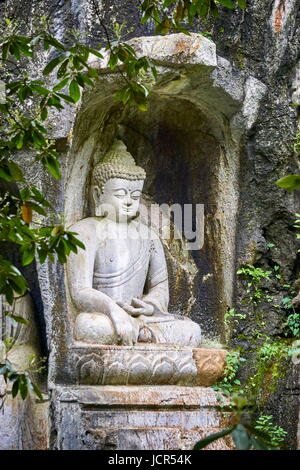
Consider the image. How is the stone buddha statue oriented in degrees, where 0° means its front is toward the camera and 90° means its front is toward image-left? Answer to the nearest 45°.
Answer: approximately 315°

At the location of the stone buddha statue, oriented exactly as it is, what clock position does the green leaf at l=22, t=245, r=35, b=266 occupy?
The green leaf is roughly at 2 o'clock from the stone buddha statue.

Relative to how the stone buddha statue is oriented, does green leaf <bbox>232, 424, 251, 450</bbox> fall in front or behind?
in front

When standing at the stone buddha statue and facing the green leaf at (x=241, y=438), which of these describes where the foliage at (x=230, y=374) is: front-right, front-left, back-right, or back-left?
front-left

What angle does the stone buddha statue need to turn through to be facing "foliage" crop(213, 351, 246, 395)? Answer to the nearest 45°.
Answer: approximately 45° to its left

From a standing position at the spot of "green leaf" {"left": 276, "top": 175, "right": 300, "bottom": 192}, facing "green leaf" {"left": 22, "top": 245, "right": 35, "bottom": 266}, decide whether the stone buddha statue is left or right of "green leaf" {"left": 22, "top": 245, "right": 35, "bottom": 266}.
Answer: right
